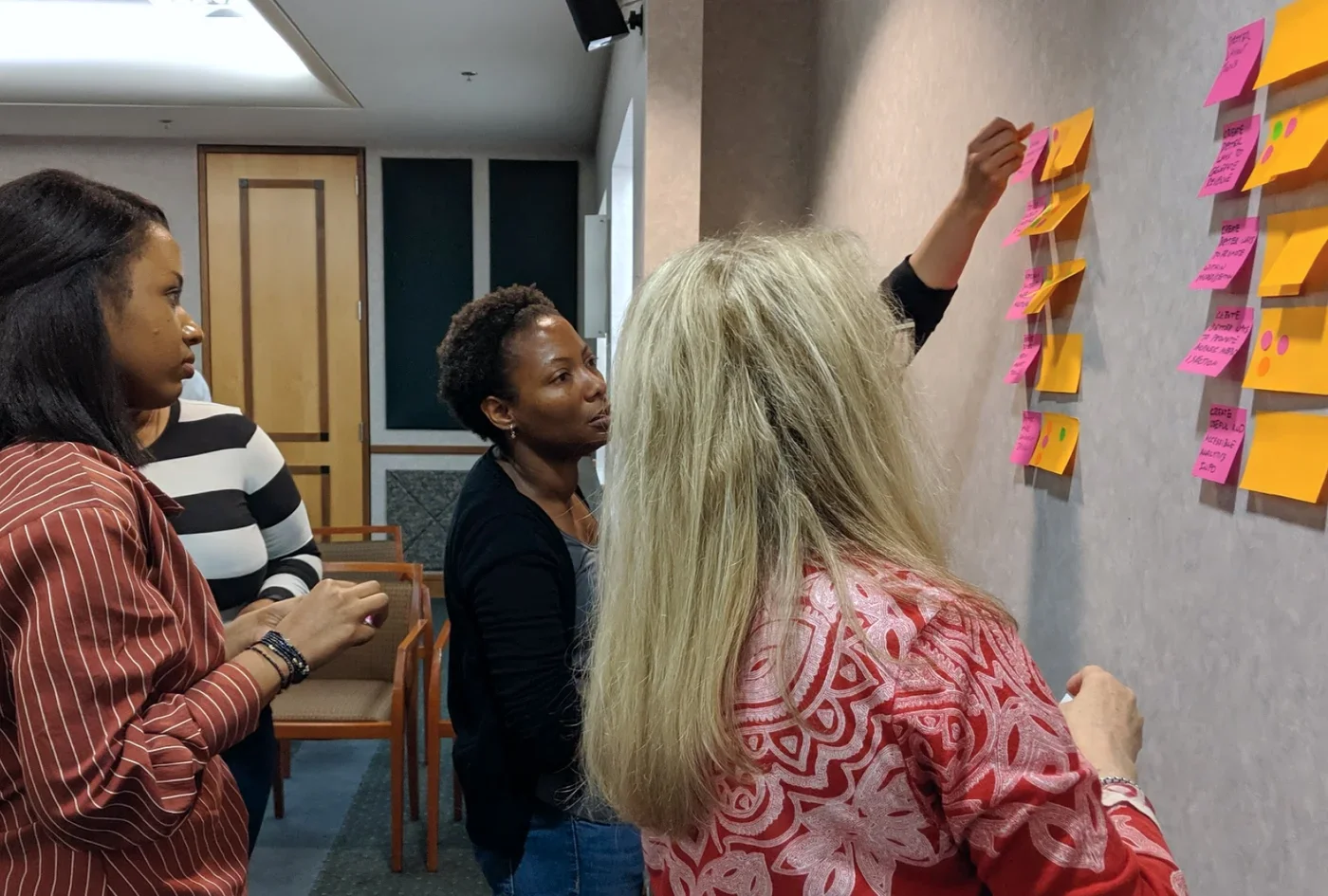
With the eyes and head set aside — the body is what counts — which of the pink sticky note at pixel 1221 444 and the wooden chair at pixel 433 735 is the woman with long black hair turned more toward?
the pink sticky note

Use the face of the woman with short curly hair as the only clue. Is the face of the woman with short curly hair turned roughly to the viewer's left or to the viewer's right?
to the viewer's right

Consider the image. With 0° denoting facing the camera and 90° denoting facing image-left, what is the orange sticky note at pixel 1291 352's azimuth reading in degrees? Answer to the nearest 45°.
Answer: approximately 45°

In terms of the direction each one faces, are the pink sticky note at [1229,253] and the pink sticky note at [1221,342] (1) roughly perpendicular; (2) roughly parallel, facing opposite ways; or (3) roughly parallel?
roughly parallel

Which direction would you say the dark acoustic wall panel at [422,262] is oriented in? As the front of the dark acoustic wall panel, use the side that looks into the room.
toward the camera

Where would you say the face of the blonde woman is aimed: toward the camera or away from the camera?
away from the camera

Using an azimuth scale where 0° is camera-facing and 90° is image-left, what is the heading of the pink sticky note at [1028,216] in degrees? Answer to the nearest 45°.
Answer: approximately 45°

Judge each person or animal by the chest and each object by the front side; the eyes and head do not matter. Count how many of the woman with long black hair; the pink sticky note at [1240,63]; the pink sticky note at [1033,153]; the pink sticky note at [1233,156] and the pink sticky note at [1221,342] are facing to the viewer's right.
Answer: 1

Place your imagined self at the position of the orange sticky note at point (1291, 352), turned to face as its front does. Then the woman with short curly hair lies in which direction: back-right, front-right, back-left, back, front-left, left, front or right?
front-right

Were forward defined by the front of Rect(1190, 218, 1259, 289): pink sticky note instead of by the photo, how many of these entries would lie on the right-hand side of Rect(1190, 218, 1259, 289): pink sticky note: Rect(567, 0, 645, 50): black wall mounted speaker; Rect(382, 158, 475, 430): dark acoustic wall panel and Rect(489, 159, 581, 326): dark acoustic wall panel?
3

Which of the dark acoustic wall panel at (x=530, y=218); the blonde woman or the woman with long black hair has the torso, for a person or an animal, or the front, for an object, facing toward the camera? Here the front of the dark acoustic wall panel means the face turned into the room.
the dark acoustic wall panel

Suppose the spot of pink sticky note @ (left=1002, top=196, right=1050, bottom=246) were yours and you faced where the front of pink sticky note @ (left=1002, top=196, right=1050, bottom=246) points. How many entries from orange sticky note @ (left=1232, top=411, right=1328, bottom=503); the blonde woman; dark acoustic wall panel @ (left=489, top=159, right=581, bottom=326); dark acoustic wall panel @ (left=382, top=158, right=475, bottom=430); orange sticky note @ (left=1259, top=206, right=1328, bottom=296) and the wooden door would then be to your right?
3

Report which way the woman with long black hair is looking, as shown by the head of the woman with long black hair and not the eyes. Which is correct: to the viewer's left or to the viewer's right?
to the viewer's right

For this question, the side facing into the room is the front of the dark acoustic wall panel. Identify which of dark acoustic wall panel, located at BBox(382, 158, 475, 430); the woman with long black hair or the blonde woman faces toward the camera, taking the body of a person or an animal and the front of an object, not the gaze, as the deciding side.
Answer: the dark acoustic wall panel

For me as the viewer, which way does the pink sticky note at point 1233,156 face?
facing the viewer and to the left of the viewer
